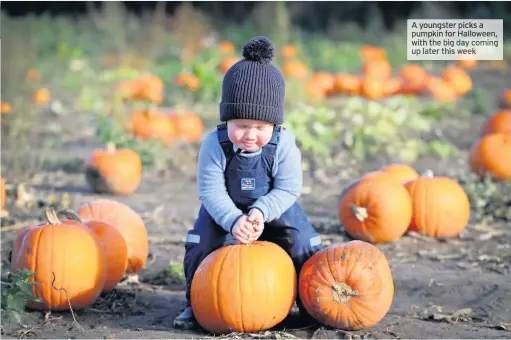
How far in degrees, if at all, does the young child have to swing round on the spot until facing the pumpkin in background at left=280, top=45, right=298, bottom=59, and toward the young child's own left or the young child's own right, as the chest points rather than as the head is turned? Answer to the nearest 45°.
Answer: approximately 180°

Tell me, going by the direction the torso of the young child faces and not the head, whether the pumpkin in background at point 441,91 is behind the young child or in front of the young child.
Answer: behind

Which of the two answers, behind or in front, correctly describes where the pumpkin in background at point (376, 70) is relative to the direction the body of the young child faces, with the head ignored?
behind

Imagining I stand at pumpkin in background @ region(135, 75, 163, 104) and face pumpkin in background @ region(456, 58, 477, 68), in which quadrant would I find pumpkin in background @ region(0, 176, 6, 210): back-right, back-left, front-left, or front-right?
back-right

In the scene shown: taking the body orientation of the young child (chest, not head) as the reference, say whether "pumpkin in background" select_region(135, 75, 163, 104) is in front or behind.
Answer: behind

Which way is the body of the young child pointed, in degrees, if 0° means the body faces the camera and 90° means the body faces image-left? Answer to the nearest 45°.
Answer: approximately 0°

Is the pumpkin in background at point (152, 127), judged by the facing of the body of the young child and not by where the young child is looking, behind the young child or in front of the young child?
behind

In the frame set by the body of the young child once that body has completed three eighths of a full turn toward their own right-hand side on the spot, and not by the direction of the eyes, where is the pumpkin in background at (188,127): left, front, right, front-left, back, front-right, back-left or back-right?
front-right
